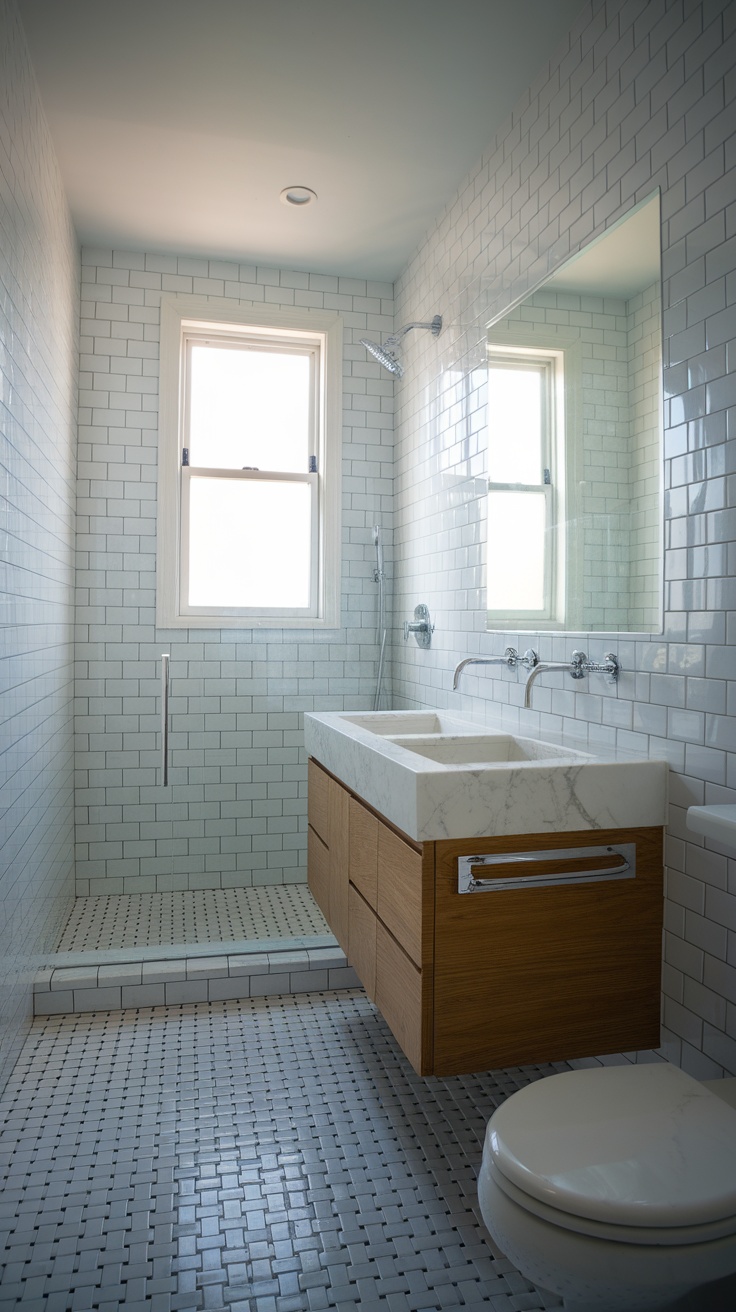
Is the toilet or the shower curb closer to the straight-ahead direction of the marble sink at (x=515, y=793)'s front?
the shower curb

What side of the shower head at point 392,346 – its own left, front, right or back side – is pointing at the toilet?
left

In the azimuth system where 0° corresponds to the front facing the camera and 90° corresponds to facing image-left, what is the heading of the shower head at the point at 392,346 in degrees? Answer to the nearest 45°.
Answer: approximately 90°

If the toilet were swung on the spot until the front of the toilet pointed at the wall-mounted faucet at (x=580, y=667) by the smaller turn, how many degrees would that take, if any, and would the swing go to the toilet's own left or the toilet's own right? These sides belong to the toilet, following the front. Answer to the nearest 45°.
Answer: approximately 135° to the toilet's own right

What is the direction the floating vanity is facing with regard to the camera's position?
facing to the left of the viewer

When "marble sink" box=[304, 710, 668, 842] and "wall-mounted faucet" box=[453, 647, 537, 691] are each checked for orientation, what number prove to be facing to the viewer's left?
2

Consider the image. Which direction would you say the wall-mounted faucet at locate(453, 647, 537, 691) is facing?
to the viewer's left
